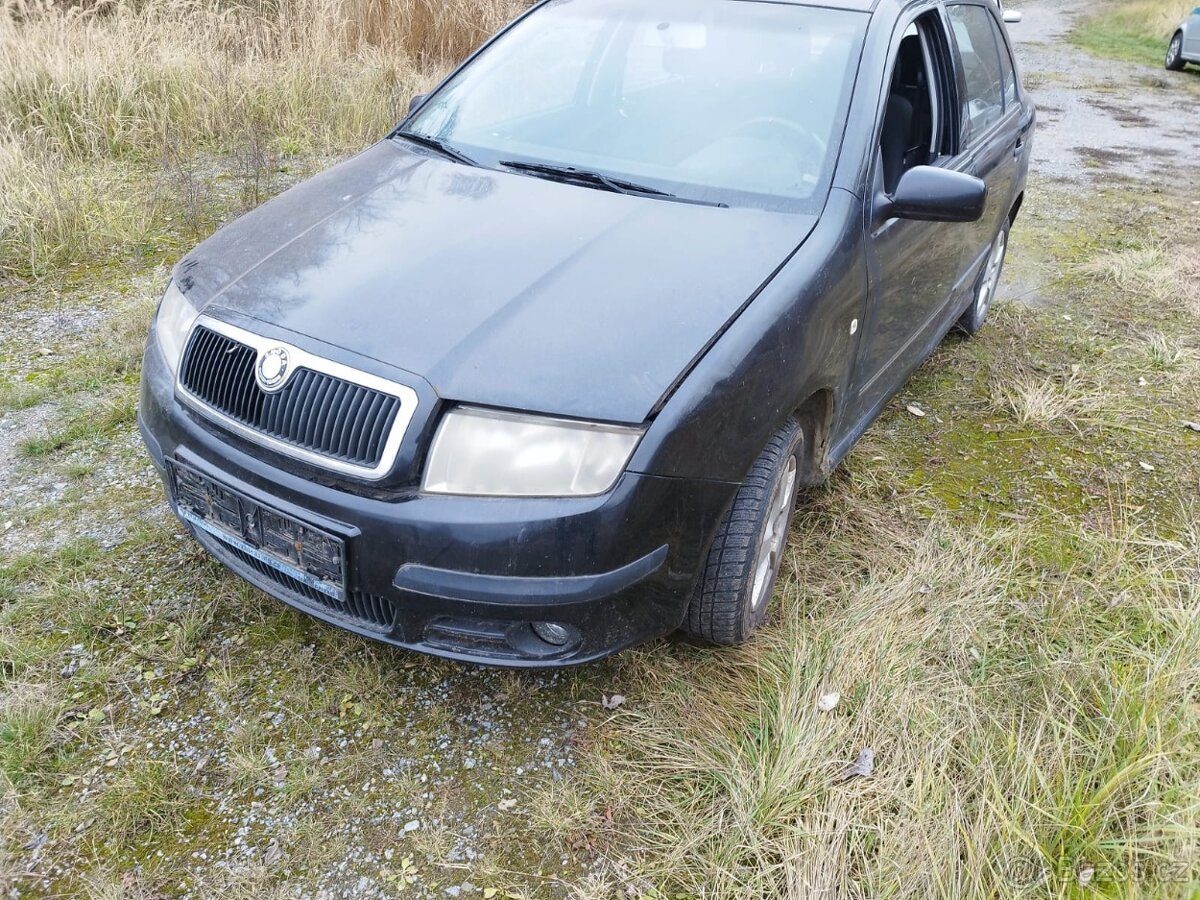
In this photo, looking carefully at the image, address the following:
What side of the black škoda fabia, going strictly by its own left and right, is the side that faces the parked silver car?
back

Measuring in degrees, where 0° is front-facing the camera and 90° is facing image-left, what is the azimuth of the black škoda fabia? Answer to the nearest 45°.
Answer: approximately 45°
